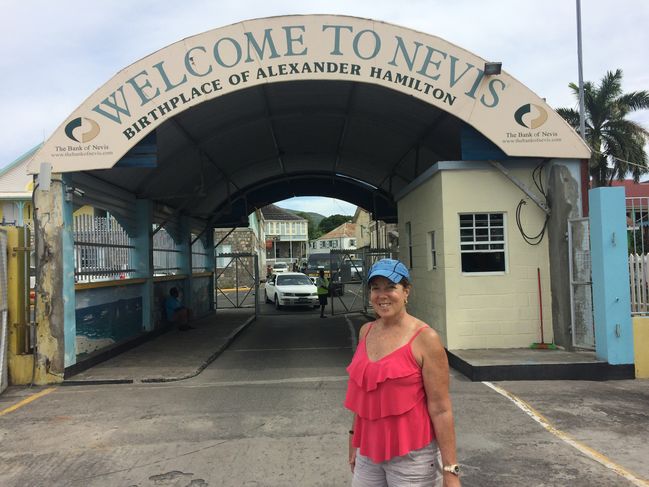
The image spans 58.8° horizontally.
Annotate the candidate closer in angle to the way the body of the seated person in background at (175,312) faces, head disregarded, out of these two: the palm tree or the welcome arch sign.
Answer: the palm tree

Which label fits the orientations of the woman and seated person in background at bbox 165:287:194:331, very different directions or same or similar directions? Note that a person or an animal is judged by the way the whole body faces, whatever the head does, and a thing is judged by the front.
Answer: very different directions

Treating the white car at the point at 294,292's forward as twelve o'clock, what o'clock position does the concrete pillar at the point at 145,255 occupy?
The concrete pillar is roughly at 2 o'clock from the white car.

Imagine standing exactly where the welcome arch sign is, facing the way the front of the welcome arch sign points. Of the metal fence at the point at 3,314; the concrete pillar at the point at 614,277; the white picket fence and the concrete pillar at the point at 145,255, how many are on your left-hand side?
2

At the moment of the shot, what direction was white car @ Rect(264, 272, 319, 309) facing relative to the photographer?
facing the viewer and to the right of the viewer

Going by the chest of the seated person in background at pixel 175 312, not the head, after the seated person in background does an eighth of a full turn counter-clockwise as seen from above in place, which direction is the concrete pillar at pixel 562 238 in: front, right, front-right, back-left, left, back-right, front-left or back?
right

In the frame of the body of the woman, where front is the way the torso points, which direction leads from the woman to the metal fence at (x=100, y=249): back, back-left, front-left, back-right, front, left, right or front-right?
right

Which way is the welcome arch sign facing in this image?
toward the camera

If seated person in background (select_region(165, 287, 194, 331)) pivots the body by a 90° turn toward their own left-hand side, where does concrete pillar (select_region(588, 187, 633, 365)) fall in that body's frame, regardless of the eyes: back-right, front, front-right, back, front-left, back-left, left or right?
back-right

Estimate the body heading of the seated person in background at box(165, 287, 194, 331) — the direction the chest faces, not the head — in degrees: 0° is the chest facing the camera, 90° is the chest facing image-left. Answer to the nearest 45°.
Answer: approximately 270°

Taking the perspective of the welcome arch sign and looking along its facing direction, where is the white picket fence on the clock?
The white picket fence is roughly at 9 o'clock from the welcome arch sign.

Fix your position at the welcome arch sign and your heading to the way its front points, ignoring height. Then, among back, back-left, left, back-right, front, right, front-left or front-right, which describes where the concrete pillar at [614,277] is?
left

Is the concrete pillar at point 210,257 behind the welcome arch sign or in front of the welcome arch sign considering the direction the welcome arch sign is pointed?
behind

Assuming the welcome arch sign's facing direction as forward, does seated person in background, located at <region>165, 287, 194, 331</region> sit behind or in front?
behind

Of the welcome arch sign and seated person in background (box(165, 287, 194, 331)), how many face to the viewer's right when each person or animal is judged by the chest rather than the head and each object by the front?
1

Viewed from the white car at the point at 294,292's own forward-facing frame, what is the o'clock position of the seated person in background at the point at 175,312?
The seated person in background is roughly at 2 o'clock from the white car.
